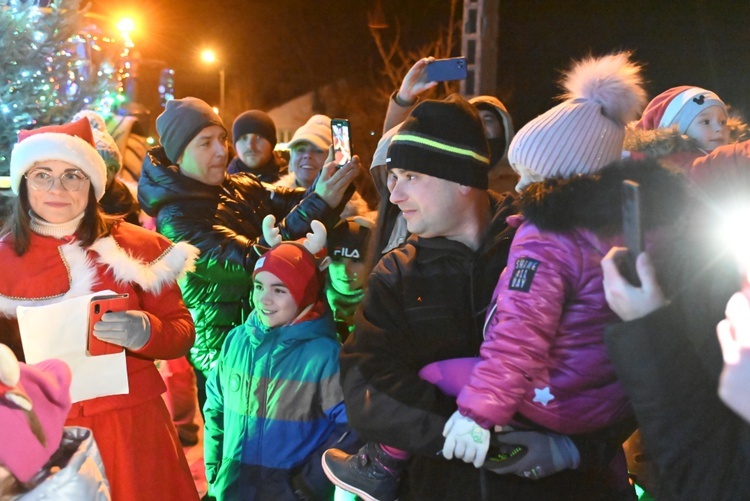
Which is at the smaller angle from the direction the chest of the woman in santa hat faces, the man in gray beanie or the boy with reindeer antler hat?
the boy with reindeer antler hat

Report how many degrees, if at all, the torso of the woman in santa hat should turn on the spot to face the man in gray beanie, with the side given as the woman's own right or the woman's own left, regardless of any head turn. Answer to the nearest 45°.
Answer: approximately 135° to the woman's own left

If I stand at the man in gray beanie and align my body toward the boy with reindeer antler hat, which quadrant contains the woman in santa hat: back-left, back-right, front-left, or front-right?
front-right

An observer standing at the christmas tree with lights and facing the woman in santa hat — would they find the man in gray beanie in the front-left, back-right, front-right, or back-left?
front-left

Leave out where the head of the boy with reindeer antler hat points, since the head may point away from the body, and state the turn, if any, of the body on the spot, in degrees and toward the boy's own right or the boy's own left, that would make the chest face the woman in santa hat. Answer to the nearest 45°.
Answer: approximately 45° to the boy's own right

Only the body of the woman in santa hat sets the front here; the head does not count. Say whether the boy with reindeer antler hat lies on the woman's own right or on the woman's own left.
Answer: on the woman's own left

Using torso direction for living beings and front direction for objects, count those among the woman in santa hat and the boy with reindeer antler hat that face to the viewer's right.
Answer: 0

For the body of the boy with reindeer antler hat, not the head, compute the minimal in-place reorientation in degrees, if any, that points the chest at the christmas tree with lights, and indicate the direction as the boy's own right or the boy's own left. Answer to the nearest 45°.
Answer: approximately 90° to the boy's own right

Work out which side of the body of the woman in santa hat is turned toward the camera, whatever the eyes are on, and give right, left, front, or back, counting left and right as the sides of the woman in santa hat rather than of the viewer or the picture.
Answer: front

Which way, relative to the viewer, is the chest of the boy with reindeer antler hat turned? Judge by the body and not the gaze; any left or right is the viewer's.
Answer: facing the viewer and to the left of the viewer

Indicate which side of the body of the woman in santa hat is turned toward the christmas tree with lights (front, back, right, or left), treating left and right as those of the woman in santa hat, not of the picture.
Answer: back

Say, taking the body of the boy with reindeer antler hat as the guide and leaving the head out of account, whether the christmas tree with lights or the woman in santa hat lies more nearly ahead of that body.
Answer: the woman in santa hat
